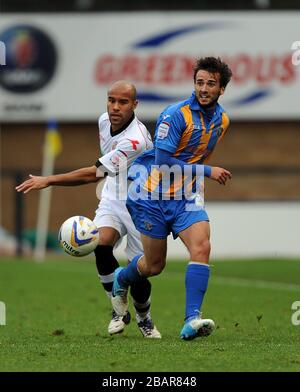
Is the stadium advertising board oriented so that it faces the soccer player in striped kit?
yes

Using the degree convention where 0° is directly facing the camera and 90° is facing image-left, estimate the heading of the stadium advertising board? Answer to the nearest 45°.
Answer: approximately 0°

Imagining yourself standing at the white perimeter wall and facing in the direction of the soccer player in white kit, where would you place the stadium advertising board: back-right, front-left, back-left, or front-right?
back-right

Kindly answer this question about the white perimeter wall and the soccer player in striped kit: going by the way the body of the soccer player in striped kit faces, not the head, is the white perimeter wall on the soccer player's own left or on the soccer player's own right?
on the soccer player's own left

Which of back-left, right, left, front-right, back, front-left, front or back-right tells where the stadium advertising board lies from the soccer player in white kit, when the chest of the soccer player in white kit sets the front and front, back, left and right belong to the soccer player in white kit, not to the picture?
back-right

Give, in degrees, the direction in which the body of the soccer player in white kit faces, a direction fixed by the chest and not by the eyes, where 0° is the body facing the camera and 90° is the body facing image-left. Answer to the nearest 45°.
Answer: approximately 45°

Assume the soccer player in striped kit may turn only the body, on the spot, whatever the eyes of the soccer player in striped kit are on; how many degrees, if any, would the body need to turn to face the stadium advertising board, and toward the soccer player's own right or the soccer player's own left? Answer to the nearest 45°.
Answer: approximately 135° to the soccer player's own left

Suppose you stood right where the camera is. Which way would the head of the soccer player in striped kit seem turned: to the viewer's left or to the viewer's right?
to the viewer's left

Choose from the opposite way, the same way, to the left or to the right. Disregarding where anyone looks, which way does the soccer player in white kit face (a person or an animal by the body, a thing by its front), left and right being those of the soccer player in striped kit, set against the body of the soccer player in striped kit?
to the right

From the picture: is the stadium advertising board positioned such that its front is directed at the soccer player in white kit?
yes

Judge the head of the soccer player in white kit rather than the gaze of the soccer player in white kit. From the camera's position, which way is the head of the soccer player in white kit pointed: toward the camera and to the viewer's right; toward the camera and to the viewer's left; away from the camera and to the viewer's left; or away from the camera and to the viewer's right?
toward the camera and to the viewer's left

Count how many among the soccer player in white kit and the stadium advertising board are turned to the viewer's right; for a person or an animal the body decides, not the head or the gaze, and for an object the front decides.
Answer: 0
